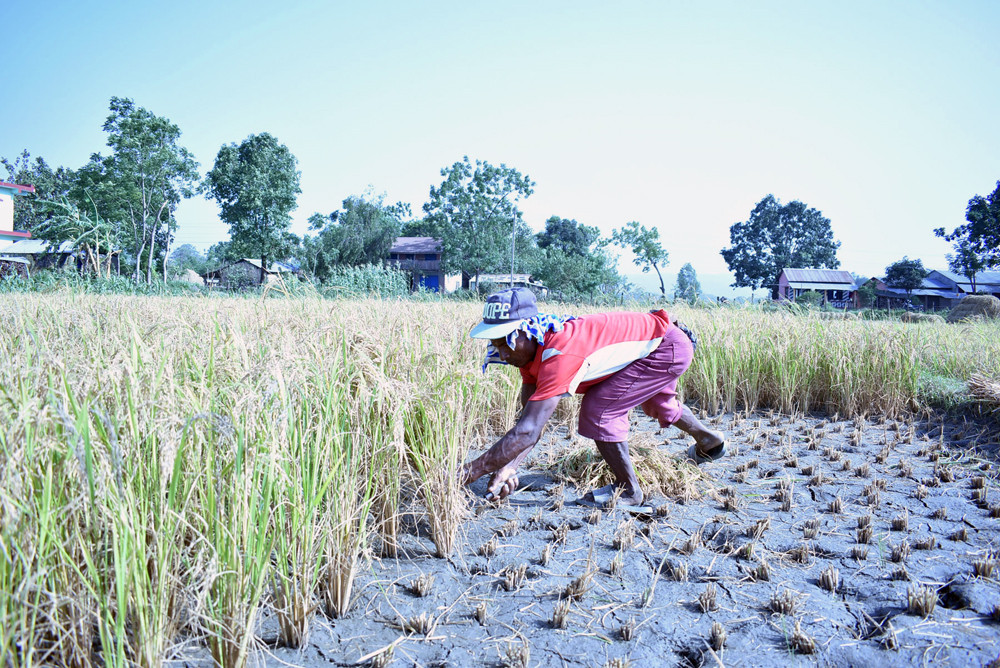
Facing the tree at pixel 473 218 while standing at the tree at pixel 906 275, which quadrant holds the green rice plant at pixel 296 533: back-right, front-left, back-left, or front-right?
front-left

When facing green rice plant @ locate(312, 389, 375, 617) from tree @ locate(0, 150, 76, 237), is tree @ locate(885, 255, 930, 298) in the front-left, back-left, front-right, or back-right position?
front-left

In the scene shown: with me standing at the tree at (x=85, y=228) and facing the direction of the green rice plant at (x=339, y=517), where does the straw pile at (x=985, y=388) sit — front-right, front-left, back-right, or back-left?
front-left

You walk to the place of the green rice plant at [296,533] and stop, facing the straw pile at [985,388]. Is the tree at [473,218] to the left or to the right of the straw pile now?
left

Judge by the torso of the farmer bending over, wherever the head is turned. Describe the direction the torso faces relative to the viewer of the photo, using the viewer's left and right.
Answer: facing to the left of the viewer

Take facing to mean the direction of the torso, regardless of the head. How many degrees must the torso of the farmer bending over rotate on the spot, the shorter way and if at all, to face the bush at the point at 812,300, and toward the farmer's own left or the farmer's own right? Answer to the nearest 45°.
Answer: approximately 90° to the farmer's own right

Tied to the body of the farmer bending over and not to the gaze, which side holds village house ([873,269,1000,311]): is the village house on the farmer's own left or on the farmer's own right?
on the farmer's own right

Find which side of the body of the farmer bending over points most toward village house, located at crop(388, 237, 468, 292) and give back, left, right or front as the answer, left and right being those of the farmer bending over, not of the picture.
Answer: right

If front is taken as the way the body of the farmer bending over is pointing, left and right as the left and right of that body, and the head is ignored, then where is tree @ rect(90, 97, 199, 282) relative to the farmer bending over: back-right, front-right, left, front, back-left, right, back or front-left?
front-right

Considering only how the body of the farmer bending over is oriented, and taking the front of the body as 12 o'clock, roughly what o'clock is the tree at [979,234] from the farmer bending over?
The tree is roughly at 4 o'clock from the farmer bending over.

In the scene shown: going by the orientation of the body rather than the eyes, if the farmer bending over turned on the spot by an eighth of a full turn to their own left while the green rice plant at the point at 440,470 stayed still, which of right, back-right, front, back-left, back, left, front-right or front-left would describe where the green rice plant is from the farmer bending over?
front

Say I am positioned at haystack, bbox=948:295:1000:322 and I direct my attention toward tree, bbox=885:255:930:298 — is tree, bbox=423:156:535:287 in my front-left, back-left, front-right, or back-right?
front-left

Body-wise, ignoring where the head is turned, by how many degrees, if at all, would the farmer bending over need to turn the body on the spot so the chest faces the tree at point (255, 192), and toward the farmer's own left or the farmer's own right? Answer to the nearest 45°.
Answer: approximately 45° to the farmer's own right
